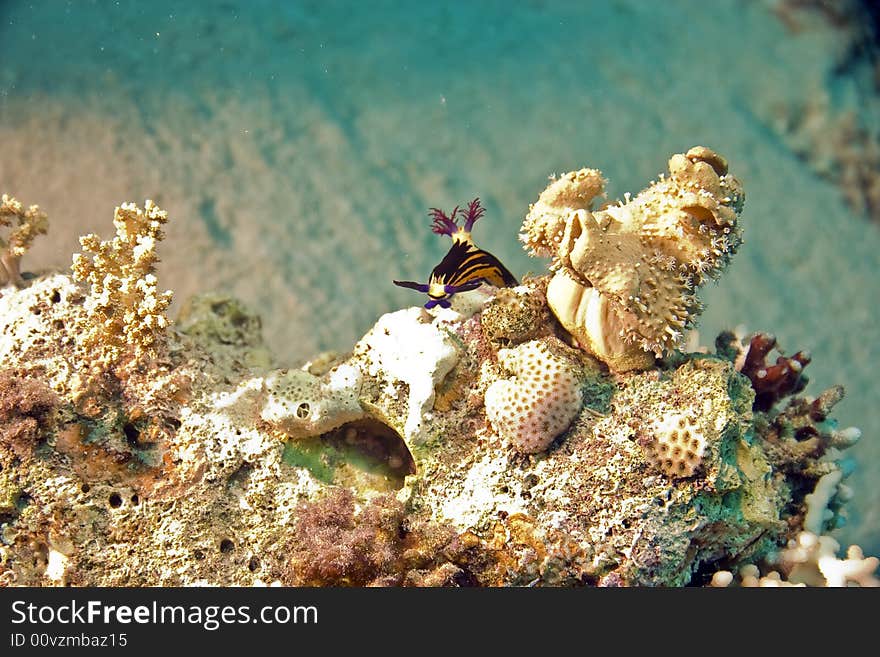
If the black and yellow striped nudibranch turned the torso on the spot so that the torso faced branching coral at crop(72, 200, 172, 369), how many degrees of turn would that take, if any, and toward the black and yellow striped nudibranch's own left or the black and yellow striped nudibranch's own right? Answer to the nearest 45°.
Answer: approximately 45° to the black and yellow striped nudibranch's own right

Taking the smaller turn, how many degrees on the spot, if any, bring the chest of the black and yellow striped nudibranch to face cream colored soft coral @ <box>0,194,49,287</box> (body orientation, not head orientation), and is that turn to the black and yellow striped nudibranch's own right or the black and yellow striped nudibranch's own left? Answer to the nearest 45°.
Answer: approximately 45° to the black and yellow striped nudibranch's own right

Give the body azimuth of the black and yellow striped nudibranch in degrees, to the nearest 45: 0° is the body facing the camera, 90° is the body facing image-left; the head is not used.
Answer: approximately 45°
